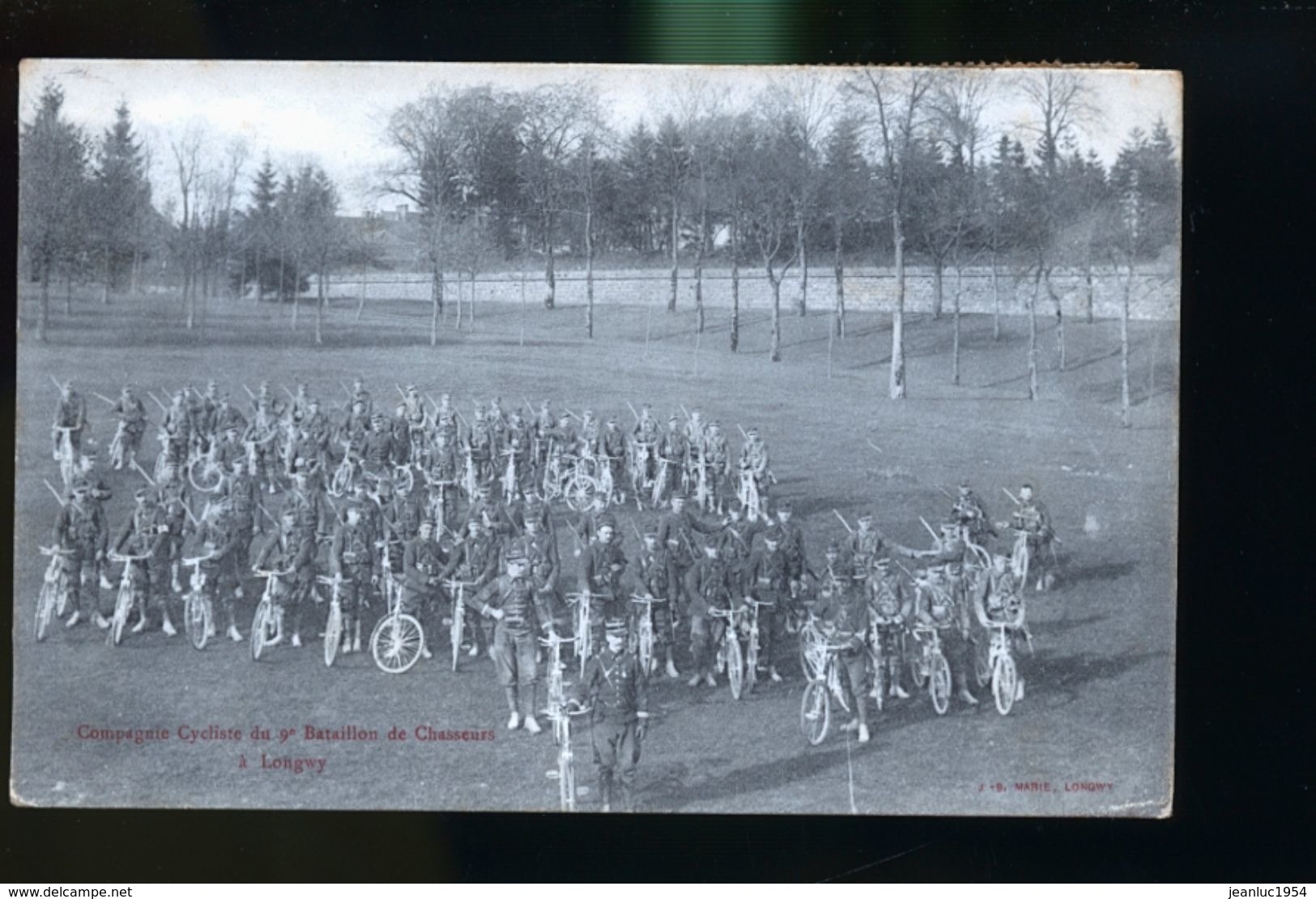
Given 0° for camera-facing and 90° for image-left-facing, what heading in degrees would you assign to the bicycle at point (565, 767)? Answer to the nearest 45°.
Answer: approximately 0°

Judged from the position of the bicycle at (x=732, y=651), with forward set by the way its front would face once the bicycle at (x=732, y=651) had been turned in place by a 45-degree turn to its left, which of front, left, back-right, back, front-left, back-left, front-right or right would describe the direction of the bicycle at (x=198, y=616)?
back-right

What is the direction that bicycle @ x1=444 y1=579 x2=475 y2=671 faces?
toward the camera

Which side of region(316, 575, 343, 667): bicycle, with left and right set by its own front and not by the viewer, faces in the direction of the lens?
front

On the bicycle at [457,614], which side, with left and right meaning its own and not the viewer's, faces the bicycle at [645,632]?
left

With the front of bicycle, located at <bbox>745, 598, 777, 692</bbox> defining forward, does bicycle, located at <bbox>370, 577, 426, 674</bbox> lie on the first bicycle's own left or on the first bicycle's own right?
on the first bicycle's own right

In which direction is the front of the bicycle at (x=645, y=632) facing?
toward the camera

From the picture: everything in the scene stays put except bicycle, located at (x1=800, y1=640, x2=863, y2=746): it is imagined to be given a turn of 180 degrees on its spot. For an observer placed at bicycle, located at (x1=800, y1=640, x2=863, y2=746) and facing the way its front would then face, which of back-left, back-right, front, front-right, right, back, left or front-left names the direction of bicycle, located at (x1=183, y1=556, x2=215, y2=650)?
back-left

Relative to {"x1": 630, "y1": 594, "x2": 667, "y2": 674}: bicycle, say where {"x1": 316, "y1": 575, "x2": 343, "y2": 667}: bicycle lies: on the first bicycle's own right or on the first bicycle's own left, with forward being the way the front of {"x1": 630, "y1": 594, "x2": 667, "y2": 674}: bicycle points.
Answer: on the first bicycle's own right
